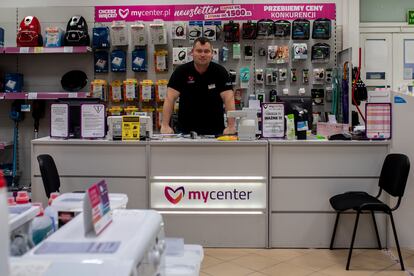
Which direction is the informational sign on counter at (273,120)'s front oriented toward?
toward the camera

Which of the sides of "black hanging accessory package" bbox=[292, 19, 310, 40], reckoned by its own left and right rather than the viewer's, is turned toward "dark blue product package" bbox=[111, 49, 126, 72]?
right

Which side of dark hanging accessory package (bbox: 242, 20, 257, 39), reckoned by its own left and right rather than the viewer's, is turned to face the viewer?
front

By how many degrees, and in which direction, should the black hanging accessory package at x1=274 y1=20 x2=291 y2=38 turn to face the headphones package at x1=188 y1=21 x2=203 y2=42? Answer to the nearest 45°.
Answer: approximately 90° to its right

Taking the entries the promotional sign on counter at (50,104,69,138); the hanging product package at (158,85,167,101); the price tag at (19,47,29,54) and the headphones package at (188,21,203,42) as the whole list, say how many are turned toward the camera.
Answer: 4

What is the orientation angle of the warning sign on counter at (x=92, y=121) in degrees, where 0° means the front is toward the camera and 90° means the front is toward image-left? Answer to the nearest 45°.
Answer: approximately 0°

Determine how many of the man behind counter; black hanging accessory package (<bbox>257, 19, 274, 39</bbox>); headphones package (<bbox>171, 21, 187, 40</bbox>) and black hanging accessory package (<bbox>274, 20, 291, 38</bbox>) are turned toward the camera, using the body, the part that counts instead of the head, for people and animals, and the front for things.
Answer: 4

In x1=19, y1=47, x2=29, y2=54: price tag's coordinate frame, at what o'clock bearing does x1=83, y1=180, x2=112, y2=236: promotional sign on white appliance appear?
The promotional sign on white appliance is roughly at 12 o'clock from the price tag.

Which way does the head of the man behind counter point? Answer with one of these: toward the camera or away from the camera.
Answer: toward the camera

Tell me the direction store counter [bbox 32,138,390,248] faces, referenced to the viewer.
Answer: facing the viewer

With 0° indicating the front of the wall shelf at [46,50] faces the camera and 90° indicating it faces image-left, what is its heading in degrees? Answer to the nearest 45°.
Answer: approximately 0°

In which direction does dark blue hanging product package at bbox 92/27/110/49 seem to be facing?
toward the camera

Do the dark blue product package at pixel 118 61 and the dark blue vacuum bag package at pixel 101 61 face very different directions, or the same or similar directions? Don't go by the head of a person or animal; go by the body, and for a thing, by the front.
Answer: same or similar directions

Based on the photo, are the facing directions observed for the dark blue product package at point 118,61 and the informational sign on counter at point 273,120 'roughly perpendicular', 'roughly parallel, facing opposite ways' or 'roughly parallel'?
roughly parallel

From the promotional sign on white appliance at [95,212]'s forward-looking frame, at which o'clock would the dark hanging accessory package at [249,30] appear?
The dark hanging accessory package is roughly at 8 o'clock from the promotional sign on white appliance.
